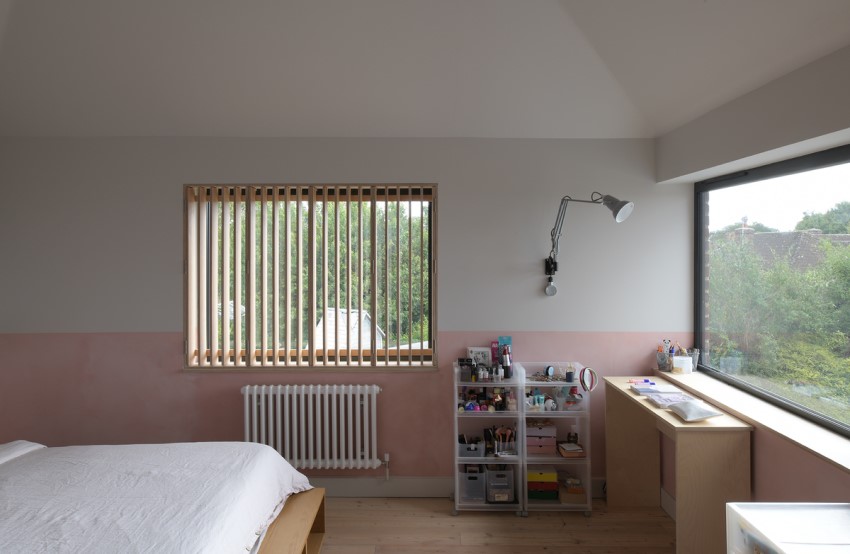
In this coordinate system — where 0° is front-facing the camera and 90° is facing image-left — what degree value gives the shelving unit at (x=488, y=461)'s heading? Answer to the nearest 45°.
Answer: approximately 0°

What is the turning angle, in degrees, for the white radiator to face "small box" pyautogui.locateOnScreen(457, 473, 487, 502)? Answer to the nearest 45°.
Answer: approximately 90° to its left

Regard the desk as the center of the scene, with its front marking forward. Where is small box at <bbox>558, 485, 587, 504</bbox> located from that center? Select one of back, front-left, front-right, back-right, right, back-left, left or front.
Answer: front-right

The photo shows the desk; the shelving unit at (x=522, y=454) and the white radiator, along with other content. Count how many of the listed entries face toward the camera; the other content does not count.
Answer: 2

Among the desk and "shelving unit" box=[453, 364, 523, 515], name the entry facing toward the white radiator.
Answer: the desk

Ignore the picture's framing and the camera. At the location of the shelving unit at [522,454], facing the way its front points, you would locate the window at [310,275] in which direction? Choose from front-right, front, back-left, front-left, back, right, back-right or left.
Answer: right

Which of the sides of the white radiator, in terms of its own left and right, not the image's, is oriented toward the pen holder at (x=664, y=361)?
left

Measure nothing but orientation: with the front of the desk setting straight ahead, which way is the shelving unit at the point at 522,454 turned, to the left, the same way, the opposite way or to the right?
to the left

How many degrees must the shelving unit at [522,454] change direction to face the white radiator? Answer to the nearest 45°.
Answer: approximately 90° to its right

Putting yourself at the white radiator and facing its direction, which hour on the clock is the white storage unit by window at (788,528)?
The white storage unit by window is roughly at 11 o'clock from the white radiator.

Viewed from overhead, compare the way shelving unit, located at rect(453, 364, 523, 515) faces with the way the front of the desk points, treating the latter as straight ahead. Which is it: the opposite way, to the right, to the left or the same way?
to the left

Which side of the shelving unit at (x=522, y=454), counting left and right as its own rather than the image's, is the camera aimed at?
front

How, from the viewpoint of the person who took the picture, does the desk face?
facing to the left of the viewer

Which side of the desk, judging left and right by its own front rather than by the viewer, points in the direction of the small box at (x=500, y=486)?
front
